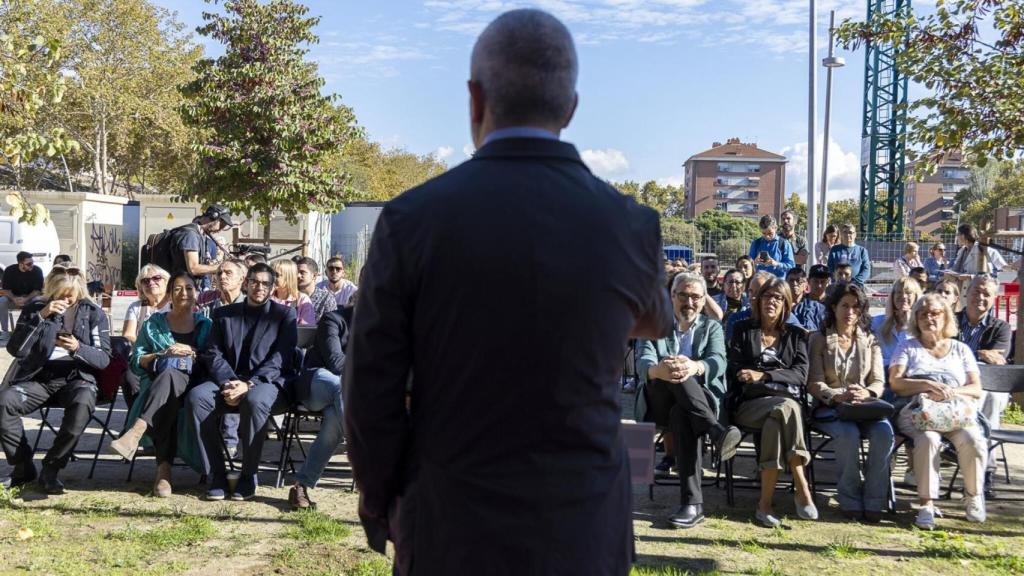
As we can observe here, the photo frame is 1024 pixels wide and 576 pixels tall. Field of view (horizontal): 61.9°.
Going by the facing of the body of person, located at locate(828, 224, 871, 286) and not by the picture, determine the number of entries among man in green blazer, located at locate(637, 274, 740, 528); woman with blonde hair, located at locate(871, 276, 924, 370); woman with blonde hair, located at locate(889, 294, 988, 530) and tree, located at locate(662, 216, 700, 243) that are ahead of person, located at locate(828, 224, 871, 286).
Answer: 3

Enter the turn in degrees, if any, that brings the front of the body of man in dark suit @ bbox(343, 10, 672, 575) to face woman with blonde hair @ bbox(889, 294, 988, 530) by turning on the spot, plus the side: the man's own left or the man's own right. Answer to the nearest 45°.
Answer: approximately 45° to the man's own right

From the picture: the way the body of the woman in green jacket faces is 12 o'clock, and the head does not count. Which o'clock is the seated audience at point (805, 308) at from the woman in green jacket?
The seated audience is roughly at 9 o'clock from the woman in green jacket.

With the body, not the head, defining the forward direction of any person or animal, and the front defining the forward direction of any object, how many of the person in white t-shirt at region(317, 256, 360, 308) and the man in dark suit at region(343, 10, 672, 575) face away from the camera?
1

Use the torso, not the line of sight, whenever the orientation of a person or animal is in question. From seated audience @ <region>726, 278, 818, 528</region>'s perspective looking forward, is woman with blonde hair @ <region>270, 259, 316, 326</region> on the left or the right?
on their right

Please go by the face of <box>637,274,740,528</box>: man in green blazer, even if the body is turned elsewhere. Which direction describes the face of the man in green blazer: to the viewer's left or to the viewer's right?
to the viewer's left

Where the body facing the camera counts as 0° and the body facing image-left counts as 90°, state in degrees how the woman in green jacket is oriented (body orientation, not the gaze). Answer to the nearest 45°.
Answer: approximately 0°

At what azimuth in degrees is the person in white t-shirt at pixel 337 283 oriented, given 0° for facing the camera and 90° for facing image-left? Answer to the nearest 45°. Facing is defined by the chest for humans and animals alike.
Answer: approximately 0°
